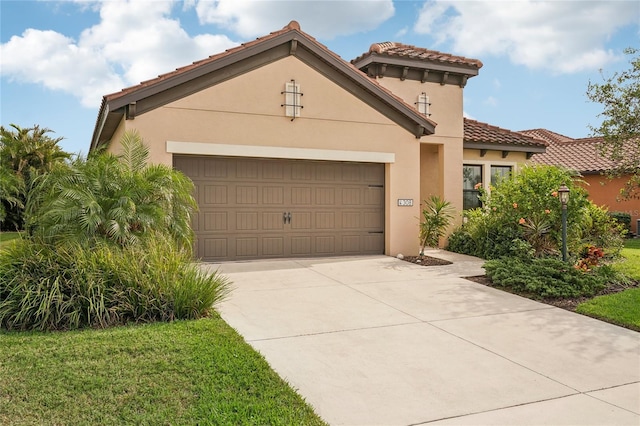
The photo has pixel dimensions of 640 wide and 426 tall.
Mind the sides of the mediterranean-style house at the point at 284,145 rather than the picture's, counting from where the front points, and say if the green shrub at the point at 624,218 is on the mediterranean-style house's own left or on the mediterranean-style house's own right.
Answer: on the mediterranean-style house's own left

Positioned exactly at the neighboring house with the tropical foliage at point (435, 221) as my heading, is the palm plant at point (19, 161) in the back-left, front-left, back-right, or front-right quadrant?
front-right

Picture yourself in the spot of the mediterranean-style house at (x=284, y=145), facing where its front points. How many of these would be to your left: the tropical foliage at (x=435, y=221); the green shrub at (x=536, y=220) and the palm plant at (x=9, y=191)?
2

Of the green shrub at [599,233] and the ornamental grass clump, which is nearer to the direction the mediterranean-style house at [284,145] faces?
the ornamental grass clump

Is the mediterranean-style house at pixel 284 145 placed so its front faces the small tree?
no

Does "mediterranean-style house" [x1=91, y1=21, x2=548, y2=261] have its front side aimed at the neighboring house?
no

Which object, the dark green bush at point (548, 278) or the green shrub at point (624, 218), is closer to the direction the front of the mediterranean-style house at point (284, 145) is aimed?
the dark green bush

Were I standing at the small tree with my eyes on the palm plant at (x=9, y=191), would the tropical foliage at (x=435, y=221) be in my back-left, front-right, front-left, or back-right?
front-left

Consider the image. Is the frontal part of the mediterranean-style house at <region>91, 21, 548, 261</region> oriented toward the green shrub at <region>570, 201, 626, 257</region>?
no

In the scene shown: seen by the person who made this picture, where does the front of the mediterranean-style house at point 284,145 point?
facing the viewer

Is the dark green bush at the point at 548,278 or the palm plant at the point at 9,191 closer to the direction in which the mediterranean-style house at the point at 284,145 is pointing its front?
the dark green bush

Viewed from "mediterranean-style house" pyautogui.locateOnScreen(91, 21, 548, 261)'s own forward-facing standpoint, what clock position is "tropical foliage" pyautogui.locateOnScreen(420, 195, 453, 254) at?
The tropical foliage is roughly at 11 o'clock from the mediterranean-style house.

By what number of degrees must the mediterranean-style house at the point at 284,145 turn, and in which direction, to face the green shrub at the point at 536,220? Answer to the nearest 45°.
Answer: approximately 90° to its left

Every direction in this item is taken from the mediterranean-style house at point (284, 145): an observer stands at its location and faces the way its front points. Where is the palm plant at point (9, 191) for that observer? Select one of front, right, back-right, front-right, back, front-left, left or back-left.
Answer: back-right
